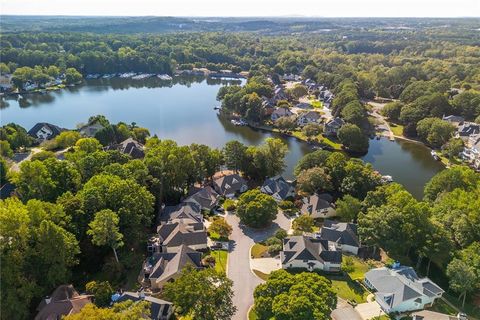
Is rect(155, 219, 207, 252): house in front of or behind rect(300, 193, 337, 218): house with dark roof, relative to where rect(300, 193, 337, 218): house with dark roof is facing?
in front

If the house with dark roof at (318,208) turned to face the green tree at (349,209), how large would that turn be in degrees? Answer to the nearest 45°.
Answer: approximately 135° to its left

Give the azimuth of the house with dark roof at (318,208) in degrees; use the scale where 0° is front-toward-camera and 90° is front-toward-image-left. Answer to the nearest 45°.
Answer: approximately 45°

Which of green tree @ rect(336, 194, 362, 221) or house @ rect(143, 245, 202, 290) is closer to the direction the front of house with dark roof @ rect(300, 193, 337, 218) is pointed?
the house

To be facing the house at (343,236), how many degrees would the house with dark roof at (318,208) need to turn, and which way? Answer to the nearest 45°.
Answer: approximately 90° to its left

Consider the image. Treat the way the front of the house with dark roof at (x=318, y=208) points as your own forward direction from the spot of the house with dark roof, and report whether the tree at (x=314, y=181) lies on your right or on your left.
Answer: on your right

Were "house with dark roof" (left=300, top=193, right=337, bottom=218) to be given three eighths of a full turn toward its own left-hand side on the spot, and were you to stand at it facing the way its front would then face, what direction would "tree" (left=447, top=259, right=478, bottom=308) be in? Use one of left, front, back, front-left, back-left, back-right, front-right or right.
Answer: front-right

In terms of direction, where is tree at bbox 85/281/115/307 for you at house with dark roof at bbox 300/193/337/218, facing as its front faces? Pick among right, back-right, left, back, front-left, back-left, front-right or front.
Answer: front

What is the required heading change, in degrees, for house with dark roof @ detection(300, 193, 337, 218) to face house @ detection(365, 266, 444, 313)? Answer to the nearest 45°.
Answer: approximately 90° to its left

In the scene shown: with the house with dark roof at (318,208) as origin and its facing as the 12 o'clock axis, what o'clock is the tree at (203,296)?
The tree is roughly at 11 o'clock from the house with dark roof.

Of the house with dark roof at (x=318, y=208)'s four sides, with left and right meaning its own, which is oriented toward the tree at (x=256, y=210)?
front

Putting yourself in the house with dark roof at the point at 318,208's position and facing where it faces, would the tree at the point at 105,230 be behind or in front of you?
in front

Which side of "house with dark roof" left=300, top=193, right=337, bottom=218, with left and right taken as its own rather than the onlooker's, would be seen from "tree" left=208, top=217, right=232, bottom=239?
front

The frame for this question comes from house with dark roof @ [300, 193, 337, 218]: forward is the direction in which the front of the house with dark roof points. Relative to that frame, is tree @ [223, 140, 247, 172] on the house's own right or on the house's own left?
on the house's own right

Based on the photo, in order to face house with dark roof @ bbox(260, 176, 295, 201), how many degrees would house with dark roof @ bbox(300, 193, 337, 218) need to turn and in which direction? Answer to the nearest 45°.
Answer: approximately 90° to its right

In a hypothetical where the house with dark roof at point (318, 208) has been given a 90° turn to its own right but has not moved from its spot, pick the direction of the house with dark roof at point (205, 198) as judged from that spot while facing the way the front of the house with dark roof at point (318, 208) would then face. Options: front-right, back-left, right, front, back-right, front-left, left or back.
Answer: front-left

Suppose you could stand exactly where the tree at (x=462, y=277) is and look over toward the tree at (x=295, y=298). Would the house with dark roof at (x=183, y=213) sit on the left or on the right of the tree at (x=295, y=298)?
right
